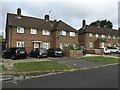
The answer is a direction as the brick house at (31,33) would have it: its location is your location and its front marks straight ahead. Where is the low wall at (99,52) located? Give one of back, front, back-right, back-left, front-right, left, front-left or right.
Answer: front-left

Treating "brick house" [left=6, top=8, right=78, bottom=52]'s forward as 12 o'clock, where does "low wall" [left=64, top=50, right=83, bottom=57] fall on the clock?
The low wall is roughly at 12 o'clock from the brick house.

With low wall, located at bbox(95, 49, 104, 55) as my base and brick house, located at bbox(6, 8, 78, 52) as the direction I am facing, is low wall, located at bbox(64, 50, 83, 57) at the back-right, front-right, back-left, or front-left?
front-left

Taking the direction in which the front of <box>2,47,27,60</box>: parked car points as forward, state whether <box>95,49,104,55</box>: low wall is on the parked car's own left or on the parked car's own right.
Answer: on the parked car's own right

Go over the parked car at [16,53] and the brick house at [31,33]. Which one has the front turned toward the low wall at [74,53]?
the brick house

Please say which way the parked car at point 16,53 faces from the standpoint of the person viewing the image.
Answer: facing away from the viewer and to the left of the viewer

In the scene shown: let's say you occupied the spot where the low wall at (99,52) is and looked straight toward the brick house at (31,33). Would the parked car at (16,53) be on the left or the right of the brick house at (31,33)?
left

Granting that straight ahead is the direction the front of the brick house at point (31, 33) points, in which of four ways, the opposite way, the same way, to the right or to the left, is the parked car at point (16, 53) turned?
the opposite way

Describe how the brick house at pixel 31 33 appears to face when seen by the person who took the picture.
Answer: facing the viewer and to the right of the viewer
